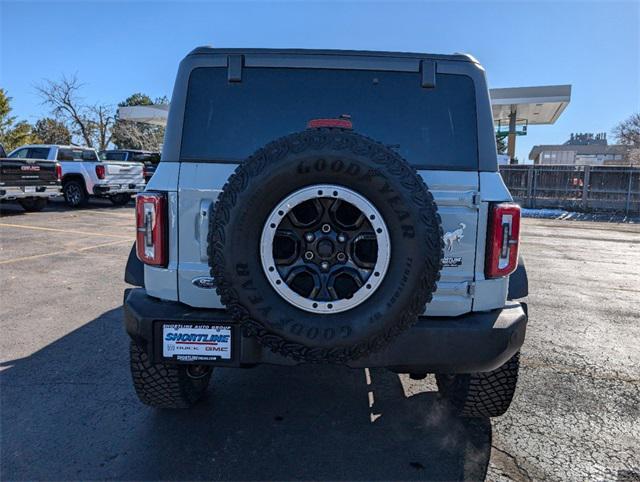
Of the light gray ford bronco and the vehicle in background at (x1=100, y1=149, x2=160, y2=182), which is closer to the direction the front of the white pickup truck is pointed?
the vehicle in background

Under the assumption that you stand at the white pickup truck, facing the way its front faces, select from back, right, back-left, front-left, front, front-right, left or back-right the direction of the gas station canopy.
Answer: back-right

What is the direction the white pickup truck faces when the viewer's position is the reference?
facing away from the viewer and to the left of the viewer

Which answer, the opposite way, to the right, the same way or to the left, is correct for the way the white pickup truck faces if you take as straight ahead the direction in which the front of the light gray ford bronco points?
to the left

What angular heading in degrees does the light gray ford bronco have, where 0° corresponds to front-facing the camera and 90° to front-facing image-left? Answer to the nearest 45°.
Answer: approximately 180°

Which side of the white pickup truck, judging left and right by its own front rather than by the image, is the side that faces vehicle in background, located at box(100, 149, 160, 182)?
right
